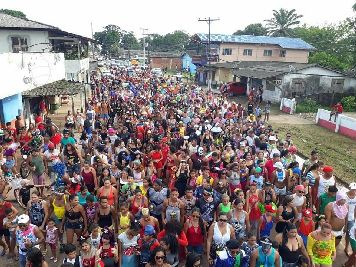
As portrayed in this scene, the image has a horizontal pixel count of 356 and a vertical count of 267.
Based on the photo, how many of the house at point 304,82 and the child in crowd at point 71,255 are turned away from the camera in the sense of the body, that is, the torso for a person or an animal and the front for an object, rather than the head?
0

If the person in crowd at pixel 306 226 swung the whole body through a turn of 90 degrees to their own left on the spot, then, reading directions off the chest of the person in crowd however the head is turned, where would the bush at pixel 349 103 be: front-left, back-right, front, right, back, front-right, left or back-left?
left

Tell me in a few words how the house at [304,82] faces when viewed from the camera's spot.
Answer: facing the viewer and to the left of the viewer

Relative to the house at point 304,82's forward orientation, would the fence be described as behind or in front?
in front

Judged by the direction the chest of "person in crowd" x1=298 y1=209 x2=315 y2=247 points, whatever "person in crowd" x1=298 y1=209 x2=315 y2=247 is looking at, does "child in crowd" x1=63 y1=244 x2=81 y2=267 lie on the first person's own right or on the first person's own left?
on the first person's own right

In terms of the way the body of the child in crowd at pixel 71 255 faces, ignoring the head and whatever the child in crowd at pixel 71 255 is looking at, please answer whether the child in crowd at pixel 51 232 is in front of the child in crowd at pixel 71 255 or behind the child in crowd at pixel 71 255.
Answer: behind

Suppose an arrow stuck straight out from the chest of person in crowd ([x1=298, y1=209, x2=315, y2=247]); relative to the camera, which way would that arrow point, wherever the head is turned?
toward the camera

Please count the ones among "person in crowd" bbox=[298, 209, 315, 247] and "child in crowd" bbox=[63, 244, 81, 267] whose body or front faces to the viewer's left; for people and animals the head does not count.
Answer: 0

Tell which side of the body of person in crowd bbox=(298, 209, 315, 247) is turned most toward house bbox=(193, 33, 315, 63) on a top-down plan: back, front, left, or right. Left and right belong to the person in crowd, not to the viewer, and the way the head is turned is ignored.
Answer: back

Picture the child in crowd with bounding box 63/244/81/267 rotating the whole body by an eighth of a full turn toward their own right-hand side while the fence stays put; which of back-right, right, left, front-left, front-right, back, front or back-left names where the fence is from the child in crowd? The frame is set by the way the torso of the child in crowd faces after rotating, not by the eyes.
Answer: back-left

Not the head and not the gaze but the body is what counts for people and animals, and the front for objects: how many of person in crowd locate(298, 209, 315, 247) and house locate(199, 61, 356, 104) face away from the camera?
0

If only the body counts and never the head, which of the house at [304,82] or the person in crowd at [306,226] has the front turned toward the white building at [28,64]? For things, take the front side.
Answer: the house

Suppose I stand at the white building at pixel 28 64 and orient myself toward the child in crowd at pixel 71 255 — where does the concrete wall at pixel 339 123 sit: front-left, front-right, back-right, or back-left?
front-left

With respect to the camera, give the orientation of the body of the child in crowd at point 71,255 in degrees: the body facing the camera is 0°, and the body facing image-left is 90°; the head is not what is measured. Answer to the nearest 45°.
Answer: approximately 315°
